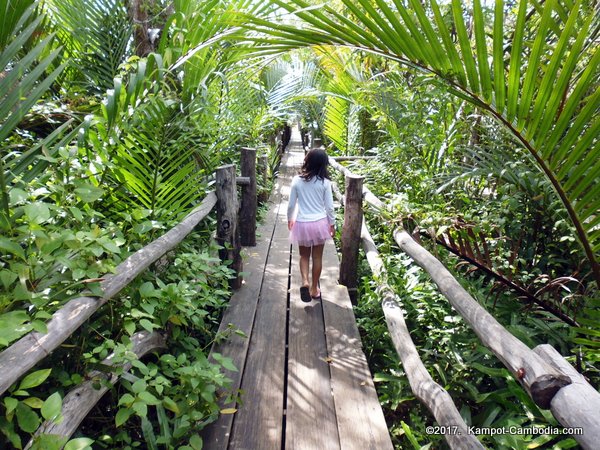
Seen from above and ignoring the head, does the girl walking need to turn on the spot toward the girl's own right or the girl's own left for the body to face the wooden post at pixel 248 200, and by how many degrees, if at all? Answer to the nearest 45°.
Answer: approximately 45° to the girl's own left

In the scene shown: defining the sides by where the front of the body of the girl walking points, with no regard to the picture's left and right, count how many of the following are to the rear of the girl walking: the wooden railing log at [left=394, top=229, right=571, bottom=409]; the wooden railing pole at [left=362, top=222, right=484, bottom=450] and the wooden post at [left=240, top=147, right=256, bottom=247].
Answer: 2

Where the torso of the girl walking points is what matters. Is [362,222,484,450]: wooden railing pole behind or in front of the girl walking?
behind

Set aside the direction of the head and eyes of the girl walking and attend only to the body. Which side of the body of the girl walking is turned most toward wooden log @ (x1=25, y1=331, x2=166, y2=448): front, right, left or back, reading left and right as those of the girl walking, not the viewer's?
back

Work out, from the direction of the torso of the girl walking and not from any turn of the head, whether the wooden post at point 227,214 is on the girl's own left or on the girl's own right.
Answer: on the girl's own left

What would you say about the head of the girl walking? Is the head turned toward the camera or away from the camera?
away from the camera

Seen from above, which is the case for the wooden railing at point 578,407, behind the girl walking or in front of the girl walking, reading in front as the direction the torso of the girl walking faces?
behind

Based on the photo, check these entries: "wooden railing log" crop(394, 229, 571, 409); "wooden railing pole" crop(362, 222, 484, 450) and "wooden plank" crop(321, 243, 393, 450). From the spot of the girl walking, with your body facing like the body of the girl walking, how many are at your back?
3

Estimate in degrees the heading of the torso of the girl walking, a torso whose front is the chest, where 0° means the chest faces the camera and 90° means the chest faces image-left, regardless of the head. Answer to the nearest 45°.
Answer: approximately 180°

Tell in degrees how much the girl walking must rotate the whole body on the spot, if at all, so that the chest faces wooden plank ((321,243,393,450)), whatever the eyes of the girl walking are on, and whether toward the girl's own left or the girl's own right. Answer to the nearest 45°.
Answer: approximately 180°

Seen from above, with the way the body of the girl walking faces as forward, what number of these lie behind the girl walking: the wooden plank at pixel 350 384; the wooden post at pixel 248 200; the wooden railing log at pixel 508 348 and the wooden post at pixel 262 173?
2
